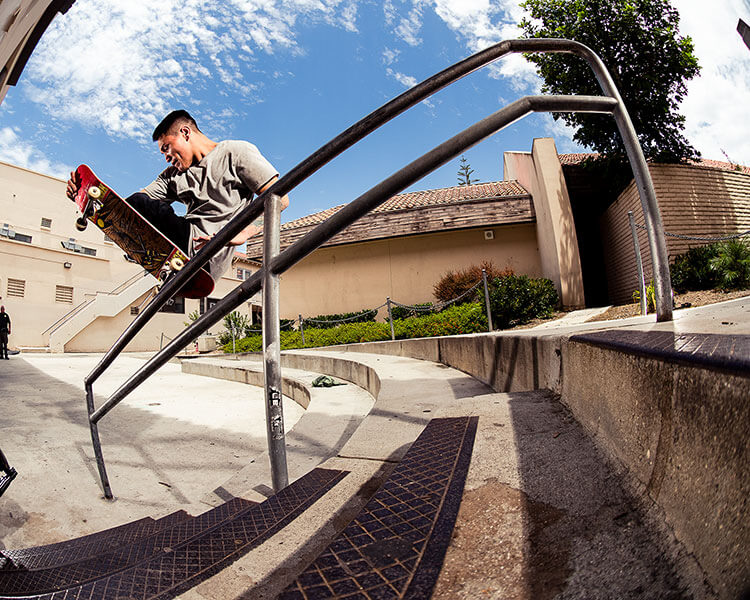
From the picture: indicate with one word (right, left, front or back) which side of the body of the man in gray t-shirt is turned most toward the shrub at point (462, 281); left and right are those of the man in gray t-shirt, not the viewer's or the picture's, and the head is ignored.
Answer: back

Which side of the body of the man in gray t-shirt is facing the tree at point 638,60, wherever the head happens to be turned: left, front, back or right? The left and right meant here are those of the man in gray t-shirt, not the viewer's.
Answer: back

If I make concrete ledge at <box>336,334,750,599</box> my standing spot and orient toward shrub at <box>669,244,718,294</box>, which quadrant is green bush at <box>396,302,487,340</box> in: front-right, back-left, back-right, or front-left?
front-left

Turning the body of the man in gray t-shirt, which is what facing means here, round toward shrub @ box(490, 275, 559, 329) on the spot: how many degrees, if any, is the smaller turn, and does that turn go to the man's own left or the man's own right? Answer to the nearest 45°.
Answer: approximately 180°

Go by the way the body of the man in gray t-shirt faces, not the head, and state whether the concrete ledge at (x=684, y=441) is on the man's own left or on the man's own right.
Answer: on the man's own left

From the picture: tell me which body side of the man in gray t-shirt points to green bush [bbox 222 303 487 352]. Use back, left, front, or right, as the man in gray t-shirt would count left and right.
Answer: back

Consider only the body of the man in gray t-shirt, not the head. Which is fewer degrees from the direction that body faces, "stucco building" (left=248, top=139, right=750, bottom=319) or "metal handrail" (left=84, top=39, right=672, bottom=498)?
the metal handrail

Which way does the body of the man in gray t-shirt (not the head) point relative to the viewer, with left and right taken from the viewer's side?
facing the viewer and to the left of the viewer
